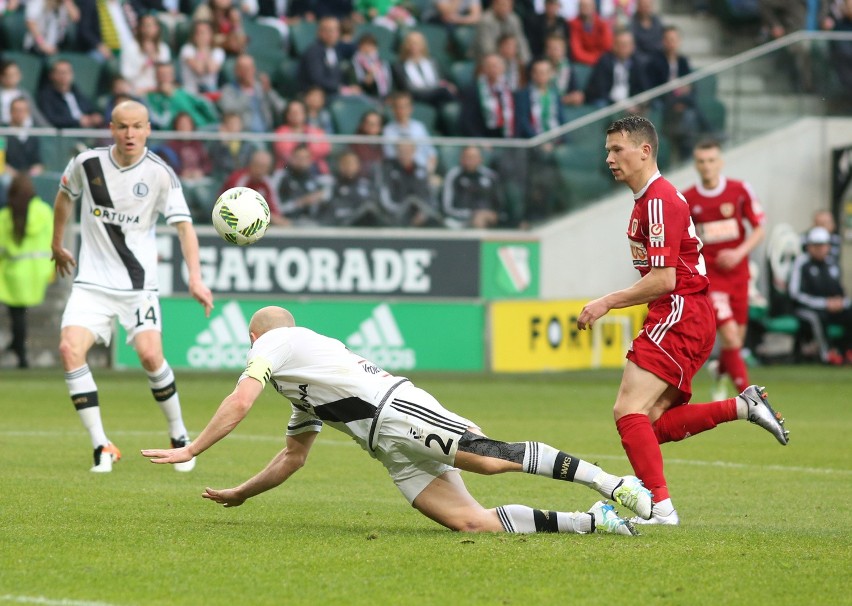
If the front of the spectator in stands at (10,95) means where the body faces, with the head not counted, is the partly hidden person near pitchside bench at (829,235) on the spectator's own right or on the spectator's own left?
on the spectator's own left

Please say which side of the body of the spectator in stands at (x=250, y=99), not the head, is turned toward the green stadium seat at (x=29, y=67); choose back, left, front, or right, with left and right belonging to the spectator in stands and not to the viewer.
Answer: right

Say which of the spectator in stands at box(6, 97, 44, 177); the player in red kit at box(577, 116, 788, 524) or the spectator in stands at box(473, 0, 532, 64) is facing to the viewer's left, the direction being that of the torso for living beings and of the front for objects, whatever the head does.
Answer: the player in red kit

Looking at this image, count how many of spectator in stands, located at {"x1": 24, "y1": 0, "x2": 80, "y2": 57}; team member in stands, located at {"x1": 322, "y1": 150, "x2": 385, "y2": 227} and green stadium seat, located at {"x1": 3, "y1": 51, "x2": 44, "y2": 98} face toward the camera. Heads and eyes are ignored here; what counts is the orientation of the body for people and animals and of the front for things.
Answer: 3

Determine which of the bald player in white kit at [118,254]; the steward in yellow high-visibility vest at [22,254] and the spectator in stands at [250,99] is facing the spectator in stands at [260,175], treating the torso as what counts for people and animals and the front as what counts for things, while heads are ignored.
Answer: the spectator in stands at [250,99]

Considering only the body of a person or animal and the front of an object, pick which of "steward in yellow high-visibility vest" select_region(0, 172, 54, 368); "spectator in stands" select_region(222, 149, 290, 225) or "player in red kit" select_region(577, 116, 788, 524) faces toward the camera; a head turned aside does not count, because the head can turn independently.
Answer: "spectator in stands" select_region(222, 149, 290, 225)

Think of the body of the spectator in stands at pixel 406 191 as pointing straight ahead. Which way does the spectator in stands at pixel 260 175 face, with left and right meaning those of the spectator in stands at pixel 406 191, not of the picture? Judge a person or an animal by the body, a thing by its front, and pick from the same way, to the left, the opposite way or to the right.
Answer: the same way

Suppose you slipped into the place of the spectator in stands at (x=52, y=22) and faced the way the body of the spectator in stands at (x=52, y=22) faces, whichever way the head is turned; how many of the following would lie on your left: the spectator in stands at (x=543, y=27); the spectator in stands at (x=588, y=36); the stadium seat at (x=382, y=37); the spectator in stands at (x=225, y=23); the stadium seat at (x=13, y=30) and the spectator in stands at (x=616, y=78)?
5

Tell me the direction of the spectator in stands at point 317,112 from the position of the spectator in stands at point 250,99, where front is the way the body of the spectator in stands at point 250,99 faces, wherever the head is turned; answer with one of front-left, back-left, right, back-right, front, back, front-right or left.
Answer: left

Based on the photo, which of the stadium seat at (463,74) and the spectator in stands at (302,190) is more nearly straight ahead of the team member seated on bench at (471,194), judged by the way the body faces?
the spectator in stands

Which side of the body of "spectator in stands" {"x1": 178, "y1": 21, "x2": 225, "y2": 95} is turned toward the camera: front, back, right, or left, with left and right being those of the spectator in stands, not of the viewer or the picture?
front

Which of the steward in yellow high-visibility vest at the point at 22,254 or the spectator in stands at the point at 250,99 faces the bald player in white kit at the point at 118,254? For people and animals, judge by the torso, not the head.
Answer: the spectator in stands at the point at 250,99

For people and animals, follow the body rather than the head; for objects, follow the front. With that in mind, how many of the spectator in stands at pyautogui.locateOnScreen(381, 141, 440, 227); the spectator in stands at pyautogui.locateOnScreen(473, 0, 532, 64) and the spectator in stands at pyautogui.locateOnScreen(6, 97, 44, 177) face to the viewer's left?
0

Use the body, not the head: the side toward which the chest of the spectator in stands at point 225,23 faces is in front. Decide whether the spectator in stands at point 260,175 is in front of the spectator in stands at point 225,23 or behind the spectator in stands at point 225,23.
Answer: in front

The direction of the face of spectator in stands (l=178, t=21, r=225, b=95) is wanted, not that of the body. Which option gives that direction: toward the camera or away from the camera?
toward the camera

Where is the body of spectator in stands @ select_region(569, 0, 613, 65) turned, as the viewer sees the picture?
toward the camera

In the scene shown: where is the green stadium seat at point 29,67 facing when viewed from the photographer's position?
facing the viewer

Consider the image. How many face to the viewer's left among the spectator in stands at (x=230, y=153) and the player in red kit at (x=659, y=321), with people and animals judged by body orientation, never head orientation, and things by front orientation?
1

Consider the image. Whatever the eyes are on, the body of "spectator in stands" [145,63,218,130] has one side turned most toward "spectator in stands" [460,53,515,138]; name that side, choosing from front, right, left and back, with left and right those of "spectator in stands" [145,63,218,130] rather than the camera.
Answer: left
